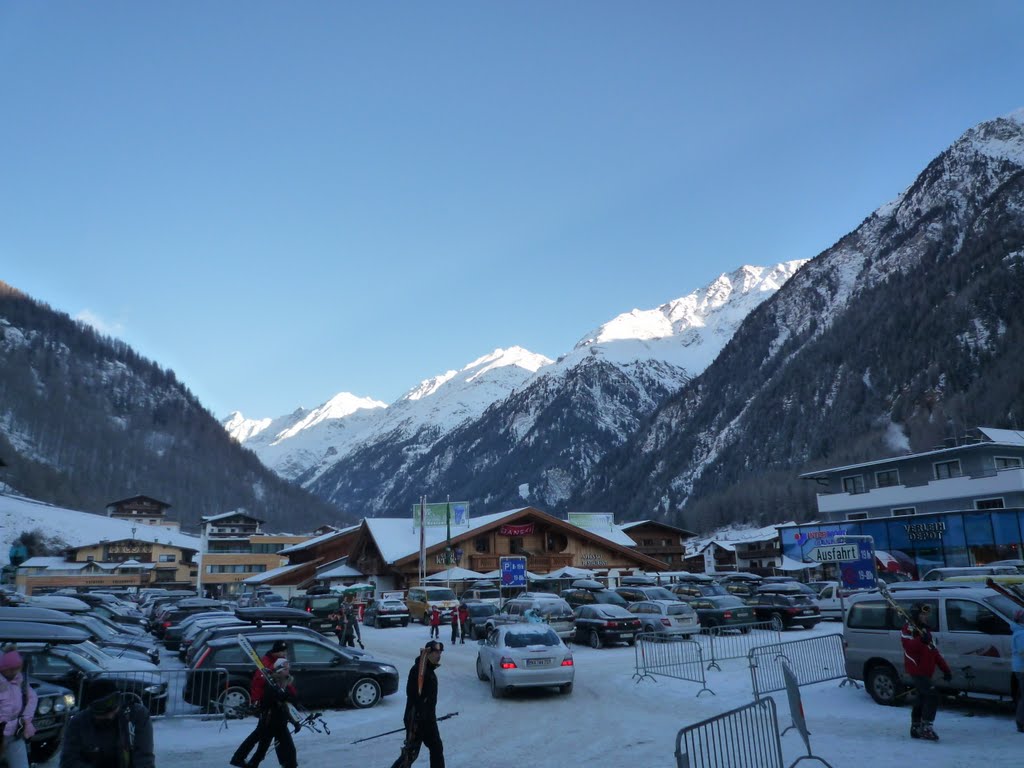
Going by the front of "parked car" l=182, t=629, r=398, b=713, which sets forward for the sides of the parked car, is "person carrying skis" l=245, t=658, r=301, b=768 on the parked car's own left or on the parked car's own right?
on the parked car's own right

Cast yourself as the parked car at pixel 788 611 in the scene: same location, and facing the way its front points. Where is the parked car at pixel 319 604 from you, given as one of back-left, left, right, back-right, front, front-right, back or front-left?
front-left

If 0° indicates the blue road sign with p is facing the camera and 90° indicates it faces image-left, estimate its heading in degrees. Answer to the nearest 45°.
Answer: approximately 0°

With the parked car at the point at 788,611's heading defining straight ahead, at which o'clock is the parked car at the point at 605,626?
the parked car at the point at 605,626 is roughly at 9 o'clock from the parked car at the point at 788,611.

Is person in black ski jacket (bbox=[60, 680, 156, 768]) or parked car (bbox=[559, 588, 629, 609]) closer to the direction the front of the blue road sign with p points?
the person in black ski jacket

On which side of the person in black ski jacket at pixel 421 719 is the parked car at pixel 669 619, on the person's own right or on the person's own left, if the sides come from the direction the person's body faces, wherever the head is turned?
on the person's own left

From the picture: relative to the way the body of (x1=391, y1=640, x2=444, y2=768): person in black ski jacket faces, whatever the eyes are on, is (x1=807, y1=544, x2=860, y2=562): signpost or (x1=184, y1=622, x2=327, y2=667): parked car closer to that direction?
the signpost

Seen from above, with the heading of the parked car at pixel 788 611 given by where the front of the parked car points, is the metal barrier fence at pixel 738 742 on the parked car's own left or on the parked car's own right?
on the parked car's own left

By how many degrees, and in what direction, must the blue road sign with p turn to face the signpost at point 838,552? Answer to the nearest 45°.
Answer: approximately 45° to its left

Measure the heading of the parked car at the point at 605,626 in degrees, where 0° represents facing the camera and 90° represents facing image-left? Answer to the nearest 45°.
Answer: approximately 135°
